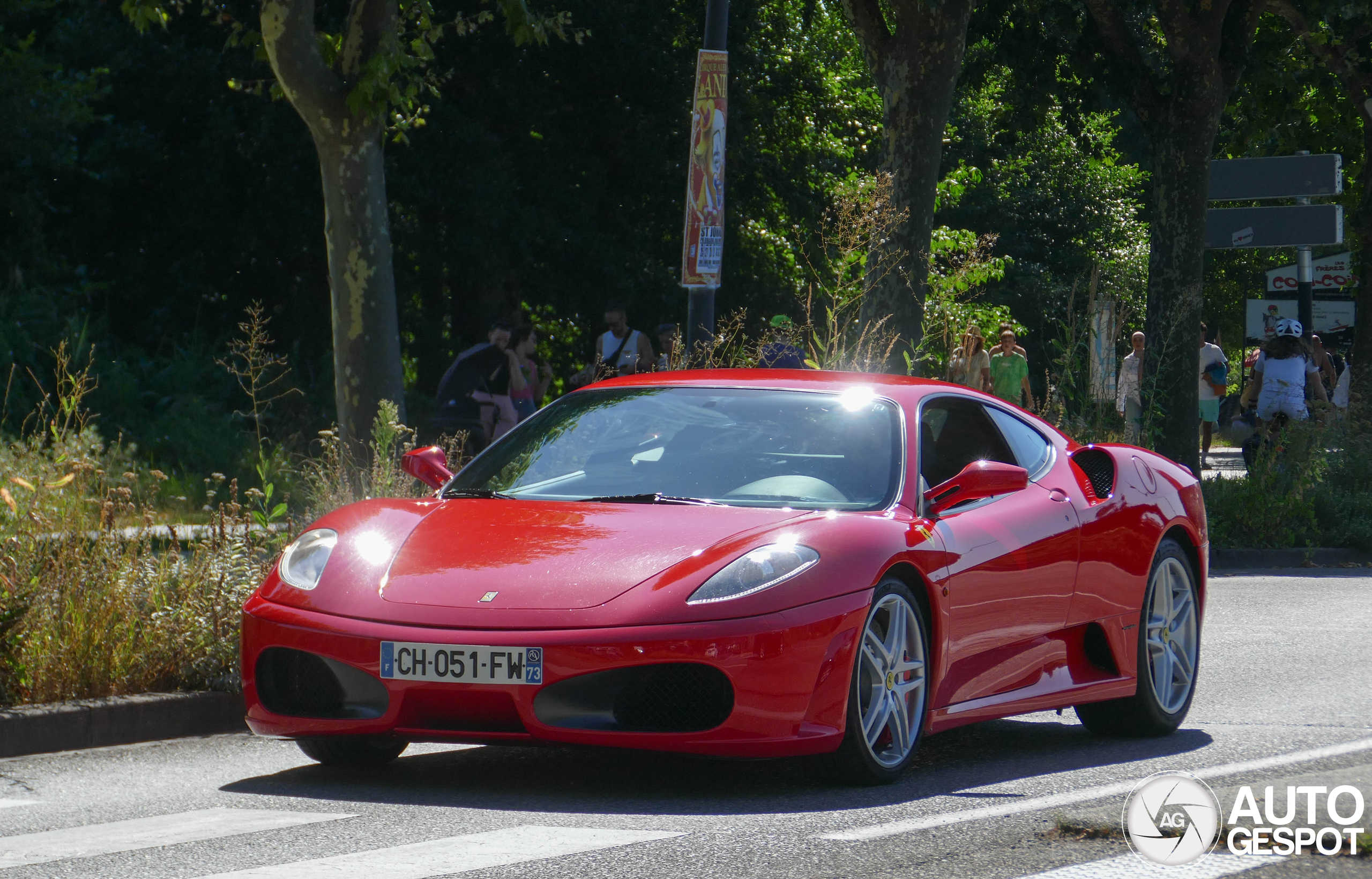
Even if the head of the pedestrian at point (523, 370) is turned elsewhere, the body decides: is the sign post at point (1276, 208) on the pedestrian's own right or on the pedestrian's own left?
on the pedestrian's own left

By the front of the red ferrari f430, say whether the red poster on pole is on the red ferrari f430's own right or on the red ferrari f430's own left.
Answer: on the red ferrari f430's own right

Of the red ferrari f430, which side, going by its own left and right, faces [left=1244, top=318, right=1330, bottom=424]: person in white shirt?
back

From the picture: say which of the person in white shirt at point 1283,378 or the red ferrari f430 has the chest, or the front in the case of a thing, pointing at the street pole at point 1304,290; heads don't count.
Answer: the person in white shirt

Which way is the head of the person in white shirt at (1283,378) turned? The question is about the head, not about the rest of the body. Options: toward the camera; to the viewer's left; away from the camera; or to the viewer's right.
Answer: away from the camera

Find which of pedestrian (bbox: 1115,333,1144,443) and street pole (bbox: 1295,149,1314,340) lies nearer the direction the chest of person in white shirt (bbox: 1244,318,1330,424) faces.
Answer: the street pole

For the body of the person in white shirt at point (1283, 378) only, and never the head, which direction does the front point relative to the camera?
away from the camera
